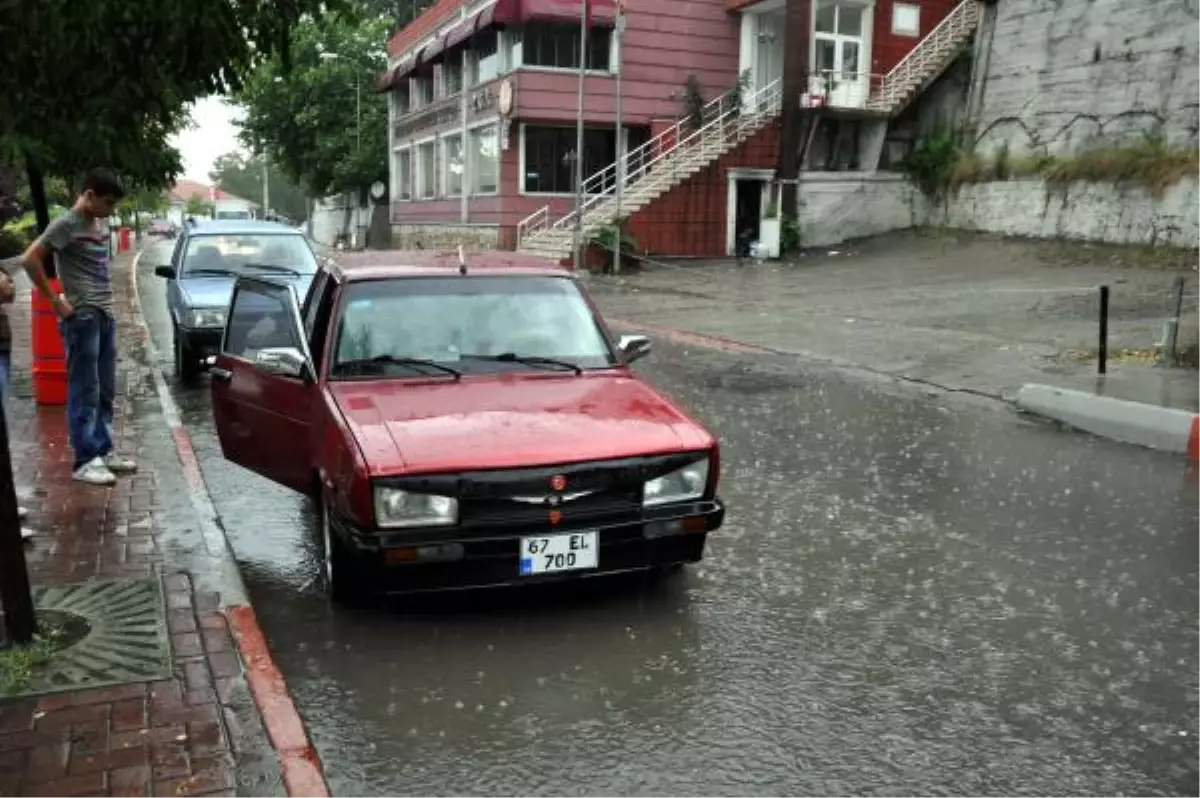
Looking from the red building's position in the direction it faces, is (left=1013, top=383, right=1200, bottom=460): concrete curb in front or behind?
in front

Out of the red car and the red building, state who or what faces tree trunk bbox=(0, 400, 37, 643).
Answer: the red building

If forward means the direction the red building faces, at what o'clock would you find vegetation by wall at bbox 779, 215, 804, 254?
The vegetation by wall is roughly at 10 o'clock from the red building.

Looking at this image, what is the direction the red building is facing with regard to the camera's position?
facing the viewer

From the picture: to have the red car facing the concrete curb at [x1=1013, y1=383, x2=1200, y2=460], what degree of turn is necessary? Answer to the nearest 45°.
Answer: approximately 90° to its left

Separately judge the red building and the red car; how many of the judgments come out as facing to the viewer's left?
0

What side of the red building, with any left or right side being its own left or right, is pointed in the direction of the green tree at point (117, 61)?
front

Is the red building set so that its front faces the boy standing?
yes

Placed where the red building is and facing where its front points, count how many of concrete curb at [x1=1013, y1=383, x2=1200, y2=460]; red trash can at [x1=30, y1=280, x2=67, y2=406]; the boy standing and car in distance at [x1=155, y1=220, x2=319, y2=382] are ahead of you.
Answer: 4

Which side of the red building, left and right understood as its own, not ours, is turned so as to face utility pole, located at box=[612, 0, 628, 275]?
front

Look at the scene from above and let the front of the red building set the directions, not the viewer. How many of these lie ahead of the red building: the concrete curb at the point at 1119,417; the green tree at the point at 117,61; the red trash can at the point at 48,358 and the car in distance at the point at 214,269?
4

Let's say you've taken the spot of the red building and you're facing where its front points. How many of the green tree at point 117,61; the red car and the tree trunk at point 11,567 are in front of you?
3

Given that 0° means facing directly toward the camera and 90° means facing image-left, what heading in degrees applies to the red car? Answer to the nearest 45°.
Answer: approximately 315°

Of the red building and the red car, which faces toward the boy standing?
the red building
